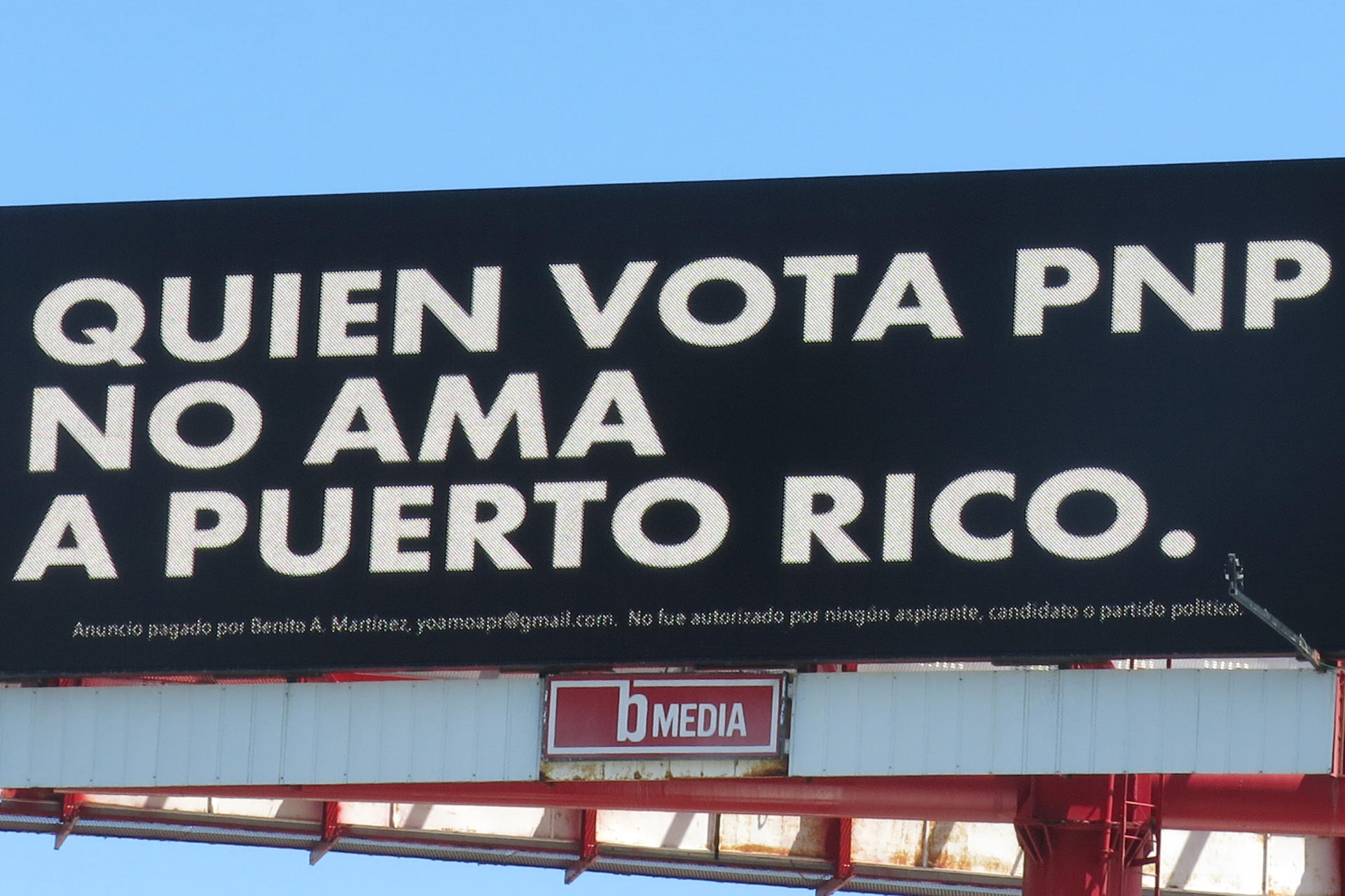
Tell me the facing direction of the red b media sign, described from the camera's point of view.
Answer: facing the viewer
